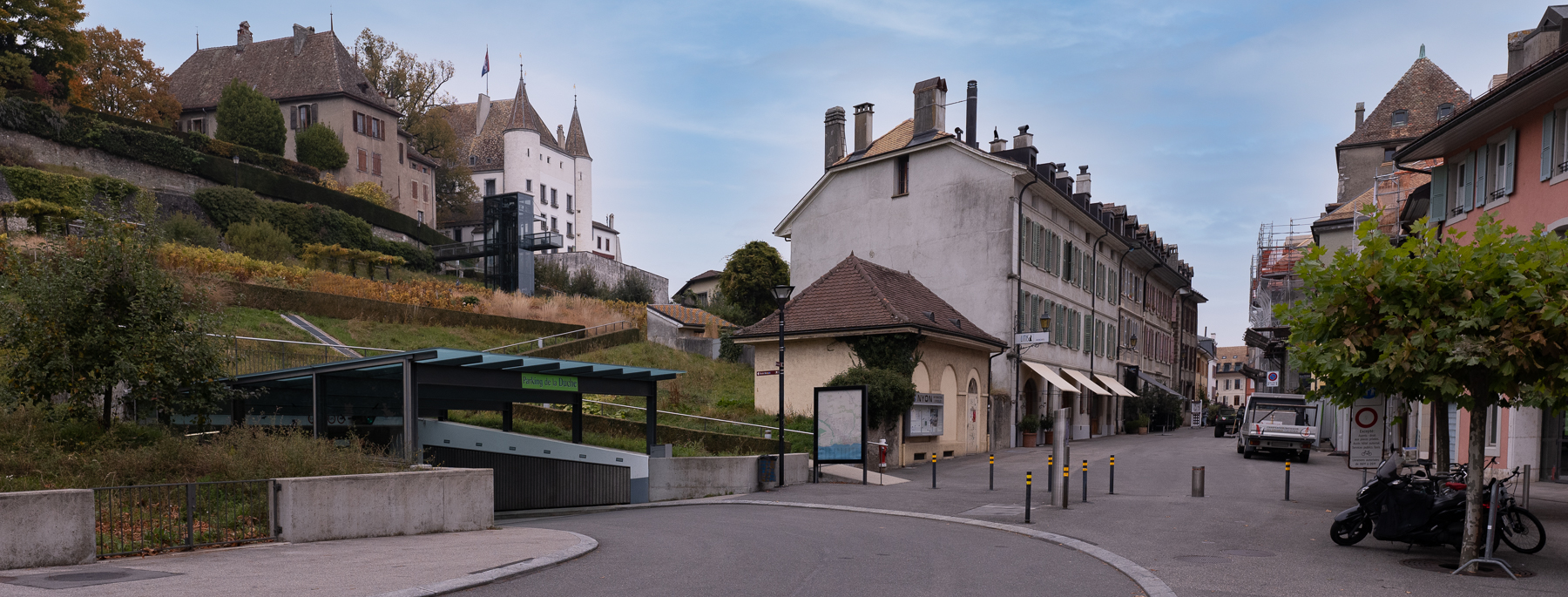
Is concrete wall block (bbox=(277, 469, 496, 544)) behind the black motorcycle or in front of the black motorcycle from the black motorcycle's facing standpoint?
in front

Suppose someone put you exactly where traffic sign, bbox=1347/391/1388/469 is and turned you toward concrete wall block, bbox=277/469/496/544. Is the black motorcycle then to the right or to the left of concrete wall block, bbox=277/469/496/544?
left

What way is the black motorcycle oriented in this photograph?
to the viewer's left

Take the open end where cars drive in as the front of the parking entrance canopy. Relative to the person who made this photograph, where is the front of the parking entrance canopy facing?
facing the viewer and to the right of the viewer

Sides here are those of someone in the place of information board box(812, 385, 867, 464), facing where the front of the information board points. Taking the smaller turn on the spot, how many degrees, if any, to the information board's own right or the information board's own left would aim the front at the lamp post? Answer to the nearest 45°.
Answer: approximately 45° to the information board's own right

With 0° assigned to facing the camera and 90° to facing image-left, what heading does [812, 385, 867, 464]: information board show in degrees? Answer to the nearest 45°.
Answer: approximately 0°
